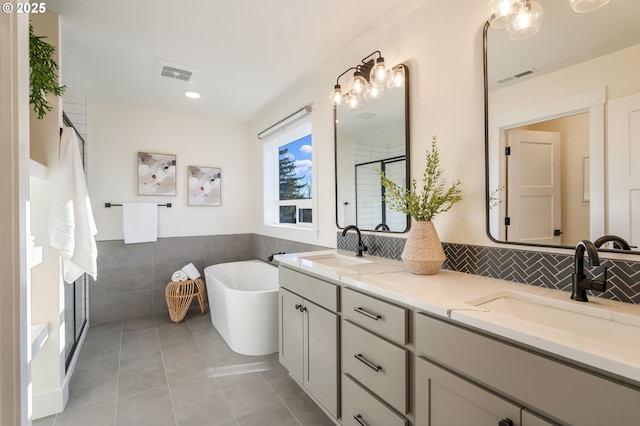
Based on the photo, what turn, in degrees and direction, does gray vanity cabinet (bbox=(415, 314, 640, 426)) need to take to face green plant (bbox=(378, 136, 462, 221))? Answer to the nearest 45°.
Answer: approximately 90° to its right

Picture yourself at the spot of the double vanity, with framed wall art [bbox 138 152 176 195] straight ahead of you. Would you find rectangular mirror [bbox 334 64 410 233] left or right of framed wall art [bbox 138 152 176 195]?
right

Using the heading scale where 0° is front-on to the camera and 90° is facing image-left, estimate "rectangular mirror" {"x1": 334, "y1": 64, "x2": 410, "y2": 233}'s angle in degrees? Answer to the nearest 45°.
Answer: approximately 45°

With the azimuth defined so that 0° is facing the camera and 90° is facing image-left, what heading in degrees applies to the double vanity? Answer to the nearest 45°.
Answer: approximately 45°

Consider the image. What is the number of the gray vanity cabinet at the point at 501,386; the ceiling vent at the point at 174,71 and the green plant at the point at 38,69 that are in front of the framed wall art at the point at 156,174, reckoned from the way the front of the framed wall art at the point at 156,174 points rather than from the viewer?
3

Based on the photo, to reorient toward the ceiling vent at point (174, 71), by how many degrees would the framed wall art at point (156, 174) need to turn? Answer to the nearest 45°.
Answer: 0° — it already faces it

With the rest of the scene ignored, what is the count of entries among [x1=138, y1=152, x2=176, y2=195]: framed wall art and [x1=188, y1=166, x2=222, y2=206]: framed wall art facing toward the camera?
2

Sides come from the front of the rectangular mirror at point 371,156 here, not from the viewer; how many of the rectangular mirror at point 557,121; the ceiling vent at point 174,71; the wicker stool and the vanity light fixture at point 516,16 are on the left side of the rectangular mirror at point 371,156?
2

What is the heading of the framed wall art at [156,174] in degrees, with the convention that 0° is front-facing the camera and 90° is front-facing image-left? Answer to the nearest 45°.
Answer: approximately 0°
